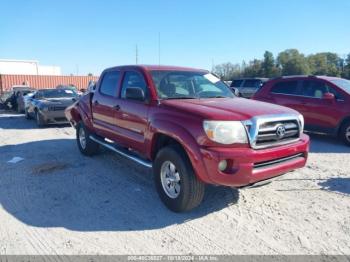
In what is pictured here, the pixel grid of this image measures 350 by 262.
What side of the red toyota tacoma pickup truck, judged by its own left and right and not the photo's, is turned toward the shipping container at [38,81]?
back

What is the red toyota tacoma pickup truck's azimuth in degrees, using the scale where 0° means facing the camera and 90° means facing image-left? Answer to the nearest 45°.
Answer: approximately 315°
